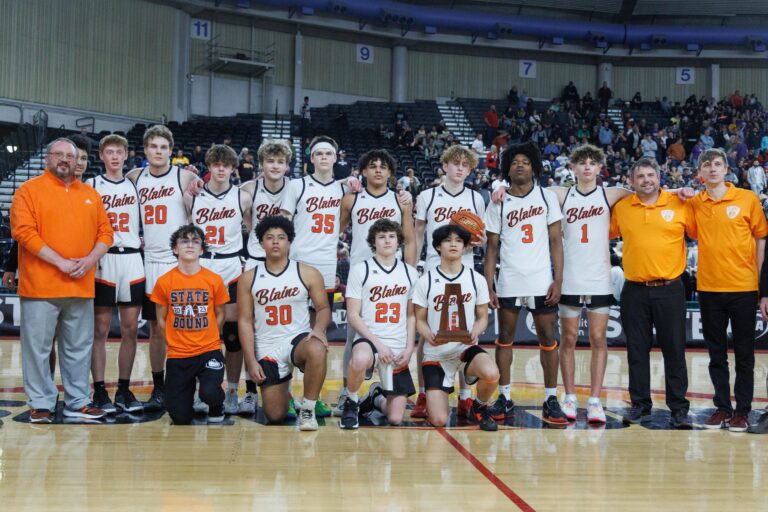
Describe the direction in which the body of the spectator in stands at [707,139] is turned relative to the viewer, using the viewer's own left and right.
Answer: facing the viewer

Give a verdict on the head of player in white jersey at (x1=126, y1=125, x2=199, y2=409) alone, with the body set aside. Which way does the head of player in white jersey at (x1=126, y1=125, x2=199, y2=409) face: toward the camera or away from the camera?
toward the camera

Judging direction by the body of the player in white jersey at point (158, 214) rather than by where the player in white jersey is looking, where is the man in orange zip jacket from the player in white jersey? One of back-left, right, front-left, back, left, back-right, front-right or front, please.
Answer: front-right

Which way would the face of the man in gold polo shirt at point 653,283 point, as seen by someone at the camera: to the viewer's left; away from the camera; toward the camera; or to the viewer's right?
toward the camera

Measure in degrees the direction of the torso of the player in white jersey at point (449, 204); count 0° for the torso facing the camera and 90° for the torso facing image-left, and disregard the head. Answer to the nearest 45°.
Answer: approximately 0°

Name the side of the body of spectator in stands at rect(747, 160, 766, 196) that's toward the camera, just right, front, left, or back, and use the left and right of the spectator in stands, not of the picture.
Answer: front

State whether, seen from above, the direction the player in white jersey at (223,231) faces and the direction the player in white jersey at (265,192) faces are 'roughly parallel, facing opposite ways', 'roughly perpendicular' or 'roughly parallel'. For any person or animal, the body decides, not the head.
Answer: roughly parallel

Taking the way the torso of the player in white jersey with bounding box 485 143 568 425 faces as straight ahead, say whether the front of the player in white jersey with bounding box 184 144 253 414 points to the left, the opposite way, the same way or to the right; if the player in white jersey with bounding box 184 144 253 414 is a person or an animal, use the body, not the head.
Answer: the same way

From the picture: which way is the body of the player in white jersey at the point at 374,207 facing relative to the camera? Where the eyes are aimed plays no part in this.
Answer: toward the camera

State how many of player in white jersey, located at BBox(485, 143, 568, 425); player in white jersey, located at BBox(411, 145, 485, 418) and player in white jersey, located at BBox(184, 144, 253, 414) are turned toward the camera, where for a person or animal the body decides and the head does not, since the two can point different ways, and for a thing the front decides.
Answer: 3

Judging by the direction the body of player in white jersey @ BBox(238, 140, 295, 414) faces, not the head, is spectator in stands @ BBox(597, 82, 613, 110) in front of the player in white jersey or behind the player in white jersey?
behind

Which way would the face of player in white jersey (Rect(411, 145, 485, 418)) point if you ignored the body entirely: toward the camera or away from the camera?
toward the camera

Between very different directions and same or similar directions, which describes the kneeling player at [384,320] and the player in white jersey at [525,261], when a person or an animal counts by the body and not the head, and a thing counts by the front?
same or similar directions

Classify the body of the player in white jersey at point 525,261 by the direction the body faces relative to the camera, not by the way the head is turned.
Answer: toward the camera

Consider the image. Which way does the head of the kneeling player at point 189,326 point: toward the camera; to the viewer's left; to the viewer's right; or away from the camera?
toward the camera

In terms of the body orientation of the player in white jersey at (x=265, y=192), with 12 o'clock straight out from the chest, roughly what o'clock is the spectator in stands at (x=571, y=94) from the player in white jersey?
The spectator in stands is roughly at 7 o'clock from the player in white jersey.
